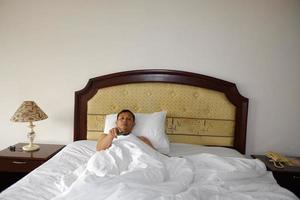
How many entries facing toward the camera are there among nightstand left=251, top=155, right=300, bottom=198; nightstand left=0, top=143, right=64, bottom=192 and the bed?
3

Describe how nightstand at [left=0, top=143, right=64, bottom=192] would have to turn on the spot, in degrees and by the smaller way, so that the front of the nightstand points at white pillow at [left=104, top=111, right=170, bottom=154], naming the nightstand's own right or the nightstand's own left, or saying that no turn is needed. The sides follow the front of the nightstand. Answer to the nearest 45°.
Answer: approximately 90° to the nightstand's own left

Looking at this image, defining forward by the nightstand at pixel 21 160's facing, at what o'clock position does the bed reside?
The bed is roughly at 10 o'clock from the nightstand.

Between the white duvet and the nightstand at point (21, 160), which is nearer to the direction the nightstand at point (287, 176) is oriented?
the white duvet

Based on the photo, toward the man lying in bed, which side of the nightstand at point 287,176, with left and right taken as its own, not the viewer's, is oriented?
right

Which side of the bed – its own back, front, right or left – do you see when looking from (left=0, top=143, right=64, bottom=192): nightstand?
right

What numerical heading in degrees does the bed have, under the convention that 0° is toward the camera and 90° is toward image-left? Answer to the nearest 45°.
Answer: approximately 0°

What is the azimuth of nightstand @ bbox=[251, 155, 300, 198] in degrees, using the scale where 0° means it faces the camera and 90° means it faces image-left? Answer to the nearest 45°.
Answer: approximately 0°

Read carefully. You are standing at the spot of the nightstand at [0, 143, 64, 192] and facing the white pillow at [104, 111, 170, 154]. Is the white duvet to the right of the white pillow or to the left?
right

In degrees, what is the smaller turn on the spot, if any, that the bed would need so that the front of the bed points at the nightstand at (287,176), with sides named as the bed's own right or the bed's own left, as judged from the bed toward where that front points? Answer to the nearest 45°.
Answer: approximately 90° to the bed's own left

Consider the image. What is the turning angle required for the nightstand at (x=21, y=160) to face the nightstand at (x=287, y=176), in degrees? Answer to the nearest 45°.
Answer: approximately 45° to its left

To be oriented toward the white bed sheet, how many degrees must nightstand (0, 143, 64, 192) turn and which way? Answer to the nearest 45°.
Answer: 0° — it already faces it

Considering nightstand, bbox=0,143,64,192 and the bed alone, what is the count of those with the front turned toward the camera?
2

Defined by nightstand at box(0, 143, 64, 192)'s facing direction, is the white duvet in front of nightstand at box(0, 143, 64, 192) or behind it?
in front
